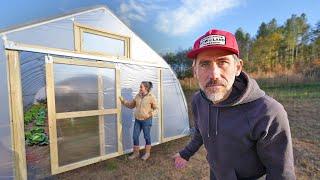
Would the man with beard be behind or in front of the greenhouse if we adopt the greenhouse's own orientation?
in front

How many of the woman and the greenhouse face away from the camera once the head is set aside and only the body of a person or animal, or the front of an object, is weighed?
0

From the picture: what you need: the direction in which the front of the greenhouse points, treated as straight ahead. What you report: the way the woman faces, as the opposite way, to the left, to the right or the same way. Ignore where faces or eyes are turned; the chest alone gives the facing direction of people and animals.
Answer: to the right

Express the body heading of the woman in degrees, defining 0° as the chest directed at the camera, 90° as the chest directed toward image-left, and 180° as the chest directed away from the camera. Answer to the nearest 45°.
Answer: approximately 45°
